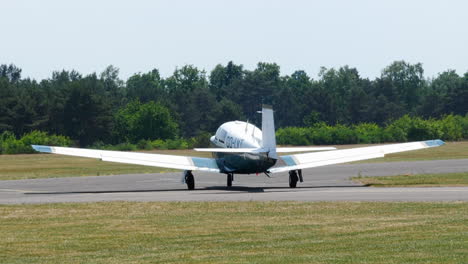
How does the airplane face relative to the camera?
away from the camera
